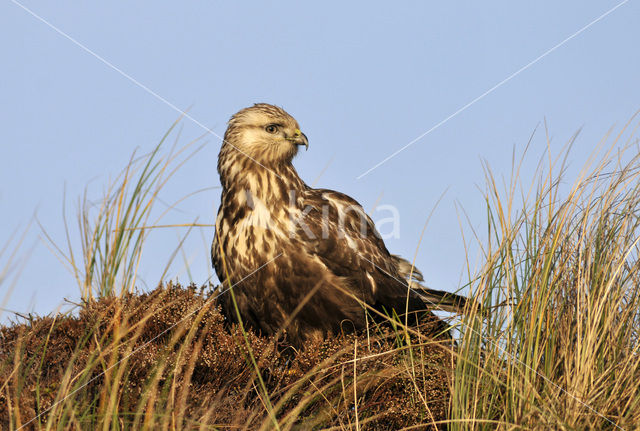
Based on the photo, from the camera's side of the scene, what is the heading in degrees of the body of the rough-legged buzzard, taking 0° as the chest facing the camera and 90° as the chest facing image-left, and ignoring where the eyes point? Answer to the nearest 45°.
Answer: approximately 45°
